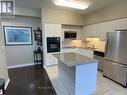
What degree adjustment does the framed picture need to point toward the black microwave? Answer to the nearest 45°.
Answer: approximately 90° to its left

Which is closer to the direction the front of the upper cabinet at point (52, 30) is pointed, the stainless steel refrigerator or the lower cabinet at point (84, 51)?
the stainless steel refrigerator

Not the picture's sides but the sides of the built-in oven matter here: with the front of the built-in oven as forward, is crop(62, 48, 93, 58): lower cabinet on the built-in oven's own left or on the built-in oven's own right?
on the built-in oven's own left

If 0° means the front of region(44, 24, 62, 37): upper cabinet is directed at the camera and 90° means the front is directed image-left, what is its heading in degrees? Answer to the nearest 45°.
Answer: approximately 0°

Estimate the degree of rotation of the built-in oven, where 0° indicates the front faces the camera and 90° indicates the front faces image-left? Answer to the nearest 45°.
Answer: approximately 0°
